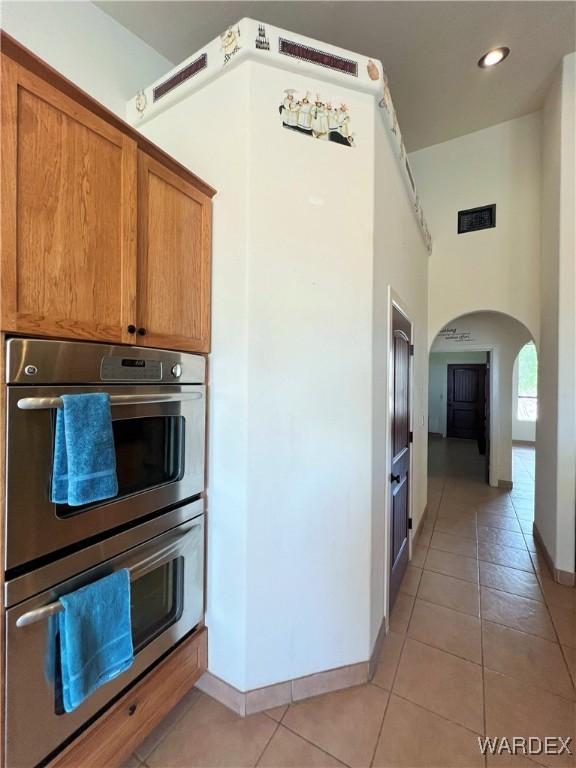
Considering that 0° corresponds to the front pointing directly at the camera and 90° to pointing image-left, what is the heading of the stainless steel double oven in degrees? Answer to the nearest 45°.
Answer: approximately 315°

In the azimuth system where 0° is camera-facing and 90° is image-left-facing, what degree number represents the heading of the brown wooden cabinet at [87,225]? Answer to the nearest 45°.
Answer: approximately 315°

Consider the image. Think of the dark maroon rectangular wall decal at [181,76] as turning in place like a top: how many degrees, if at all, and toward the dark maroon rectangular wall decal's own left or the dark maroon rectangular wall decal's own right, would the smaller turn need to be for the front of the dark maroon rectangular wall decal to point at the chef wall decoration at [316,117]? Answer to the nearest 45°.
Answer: approximately 90° to the dark maroon rectangular wall decal's own left
